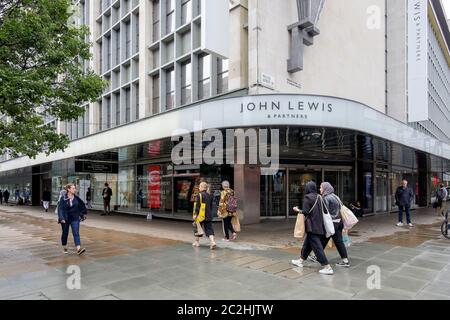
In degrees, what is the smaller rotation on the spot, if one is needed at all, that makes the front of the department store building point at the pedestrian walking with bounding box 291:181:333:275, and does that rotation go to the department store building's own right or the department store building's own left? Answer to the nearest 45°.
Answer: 0° — it already faces them

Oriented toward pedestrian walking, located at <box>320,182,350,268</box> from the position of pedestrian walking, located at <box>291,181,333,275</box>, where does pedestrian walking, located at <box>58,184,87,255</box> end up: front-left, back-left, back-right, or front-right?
back-left

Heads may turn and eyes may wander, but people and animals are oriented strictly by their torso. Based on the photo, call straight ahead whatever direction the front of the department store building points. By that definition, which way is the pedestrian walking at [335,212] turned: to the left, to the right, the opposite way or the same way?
to the right

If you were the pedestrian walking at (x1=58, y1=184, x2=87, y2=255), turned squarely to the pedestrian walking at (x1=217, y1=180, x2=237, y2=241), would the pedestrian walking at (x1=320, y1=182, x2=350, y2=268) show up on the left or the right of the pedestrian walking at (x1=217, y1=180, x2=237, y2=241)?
right

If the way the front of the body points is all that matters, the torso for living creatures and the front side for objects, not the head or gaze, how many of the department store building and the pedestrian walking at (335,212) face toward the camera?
1

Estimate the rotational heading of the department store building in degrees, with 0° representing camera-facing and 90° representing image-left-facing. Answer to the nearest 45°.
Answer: approximately 0°

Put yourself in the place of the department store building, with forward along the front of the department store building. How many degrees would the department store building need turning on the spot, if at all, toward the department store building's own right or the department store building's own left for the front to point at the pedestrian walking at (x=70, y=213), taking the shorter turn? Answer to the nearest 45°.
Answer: approximately 45° to the department store building's own right

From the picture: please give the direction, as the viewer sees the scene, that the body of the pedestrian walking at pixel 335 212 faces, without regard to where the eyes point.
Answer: to the viewer's left
